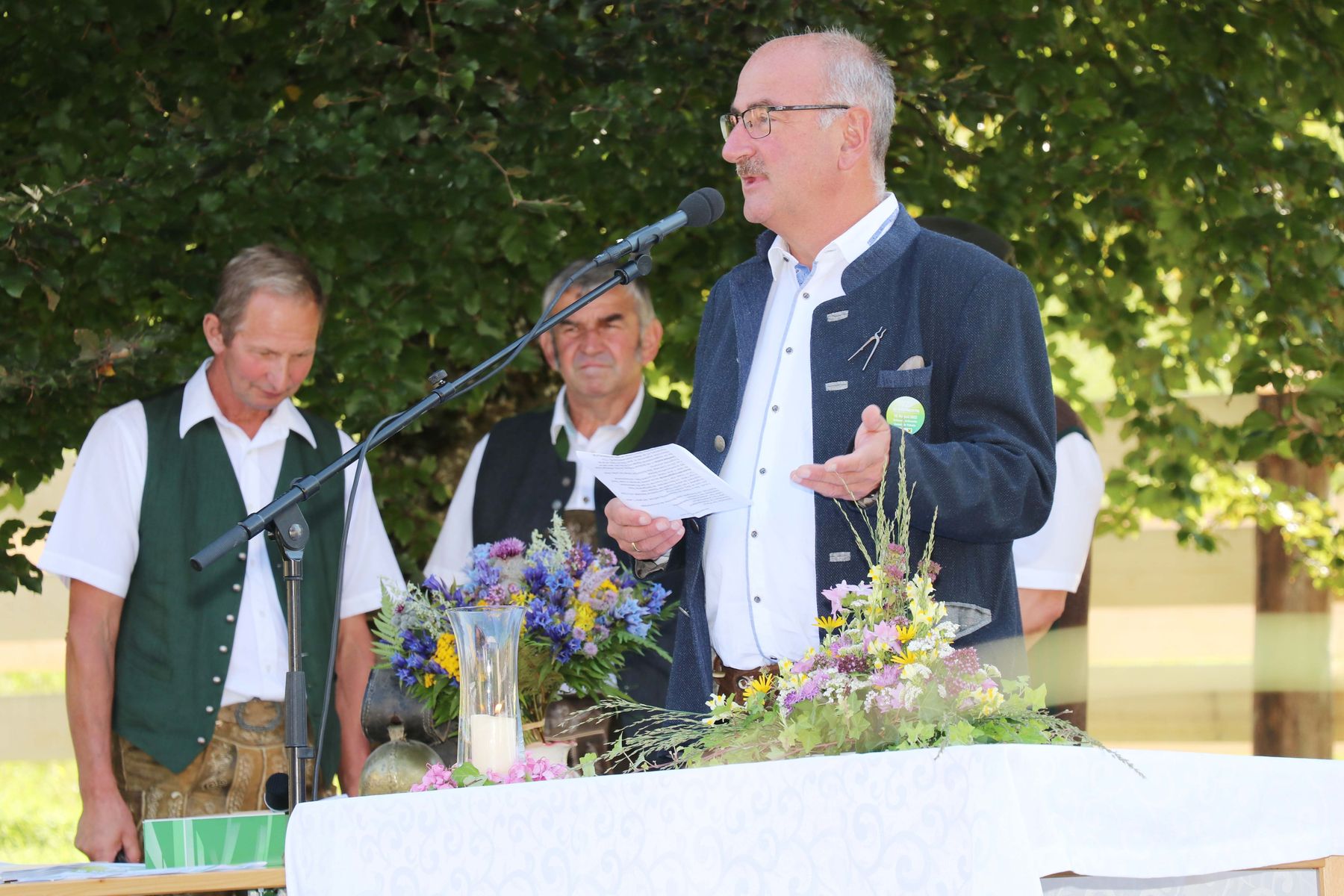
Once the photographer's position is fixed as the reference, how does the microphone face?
facing to the right of the viewer

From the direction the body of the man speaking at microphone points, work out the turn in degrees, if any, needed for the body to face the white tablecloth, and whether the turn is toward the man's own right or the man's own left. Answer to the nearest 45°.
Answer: approximately 45° to the man's own left

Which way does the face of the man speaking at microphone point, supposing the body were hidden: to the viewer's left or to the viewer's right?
to the viewer's left

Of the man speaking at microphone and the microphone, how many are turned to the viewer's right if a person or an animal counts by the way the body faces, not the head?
1

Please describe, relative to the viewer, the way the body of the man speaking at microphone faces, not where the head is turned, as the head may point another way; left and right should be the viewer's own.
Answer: facing the viewer and to the left of the viewer

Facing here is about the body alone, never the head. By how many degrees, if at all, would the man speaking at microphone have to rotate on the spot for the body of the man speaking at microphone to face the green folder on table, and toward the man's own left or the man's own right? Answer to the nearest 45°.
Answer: approximately 45° to the man's own right

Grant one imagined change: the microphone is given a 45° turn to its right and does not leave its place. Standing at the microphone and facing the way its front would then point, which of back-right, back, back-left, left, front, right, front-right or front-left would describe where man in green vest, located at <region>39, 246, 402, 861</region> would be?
back

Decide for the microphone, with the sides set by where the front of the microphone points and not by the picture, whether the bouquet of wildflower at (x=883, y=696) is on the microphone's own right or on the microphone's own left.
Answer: on the microphone's own right

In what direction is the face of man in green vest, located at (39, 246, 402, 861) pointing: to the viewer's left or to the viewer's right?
to the viewer's right
